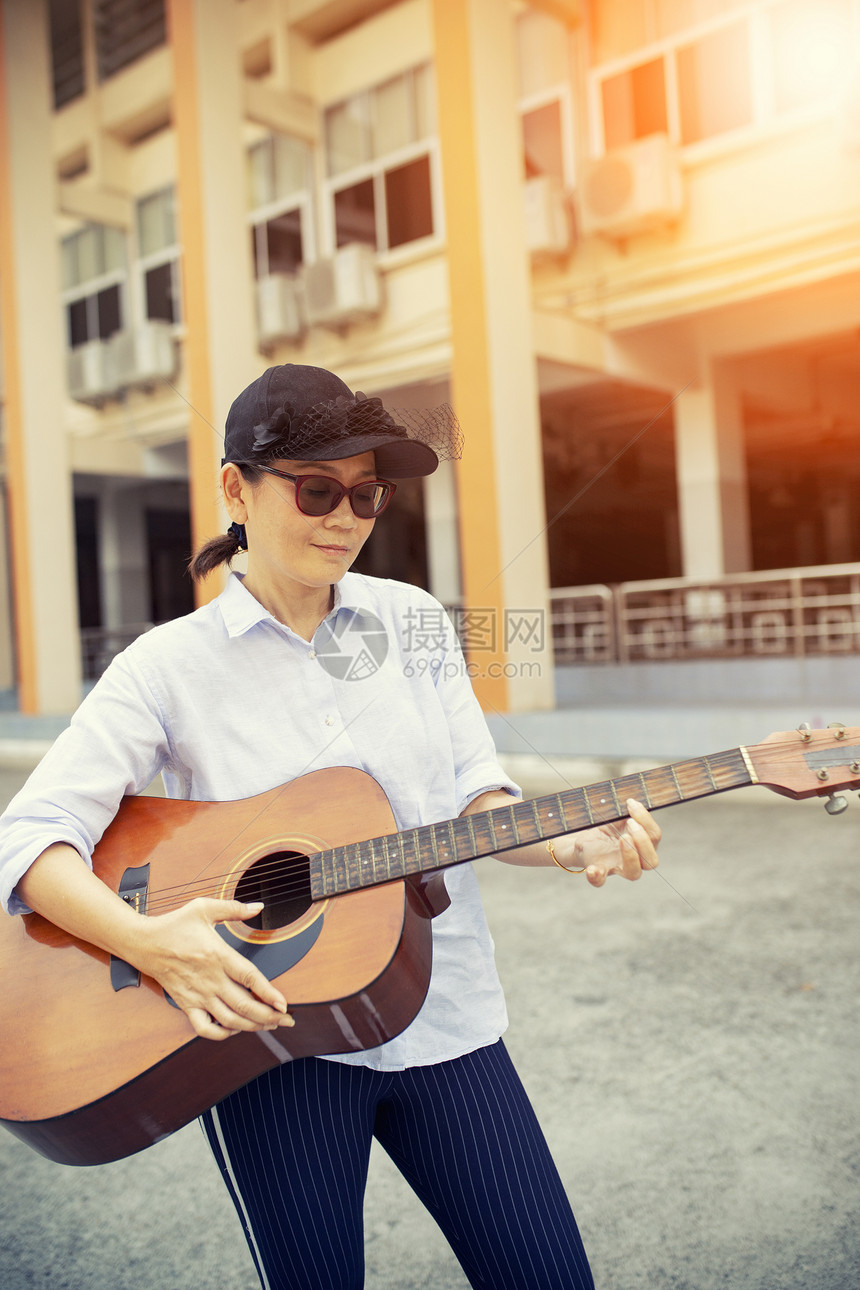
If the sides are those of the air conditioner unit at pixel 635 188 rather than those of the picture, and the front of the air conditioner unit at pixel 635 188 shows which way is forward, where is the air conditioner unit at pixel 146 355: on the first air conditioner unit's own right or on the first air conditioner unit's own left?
on the first air conditioner unit's own right

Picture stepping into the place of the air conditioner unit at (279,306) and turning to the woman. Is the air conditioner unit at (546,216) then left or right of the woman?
left

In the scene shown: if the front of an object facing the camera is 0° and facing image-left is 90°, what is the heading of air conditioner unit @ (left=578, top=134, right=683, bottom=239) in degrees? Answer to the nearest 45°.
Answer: approximately 45°

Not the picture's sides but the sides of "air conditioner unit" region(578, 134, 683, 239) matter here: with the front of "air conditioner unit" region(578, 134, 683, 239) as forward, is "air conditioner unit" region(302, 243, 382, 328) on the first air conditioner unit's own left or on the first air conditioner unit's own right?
on the first air conditioner unit's own right

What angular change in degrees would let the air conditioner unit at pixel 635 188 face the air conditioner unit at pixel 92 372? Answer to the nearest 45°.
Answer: approximately 90° to its right

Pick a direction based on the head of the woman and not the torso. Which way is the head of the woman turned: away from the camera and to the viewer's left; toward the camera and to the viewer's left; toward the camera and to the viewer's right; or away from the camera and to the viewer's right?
toward the camera and to the viewer's right

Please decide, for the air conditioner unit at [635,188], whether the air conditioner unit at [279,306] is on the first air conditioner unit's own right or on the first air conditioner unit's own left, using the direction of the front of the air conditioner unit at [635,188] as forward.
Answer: on the first air conditioner unit's own right
